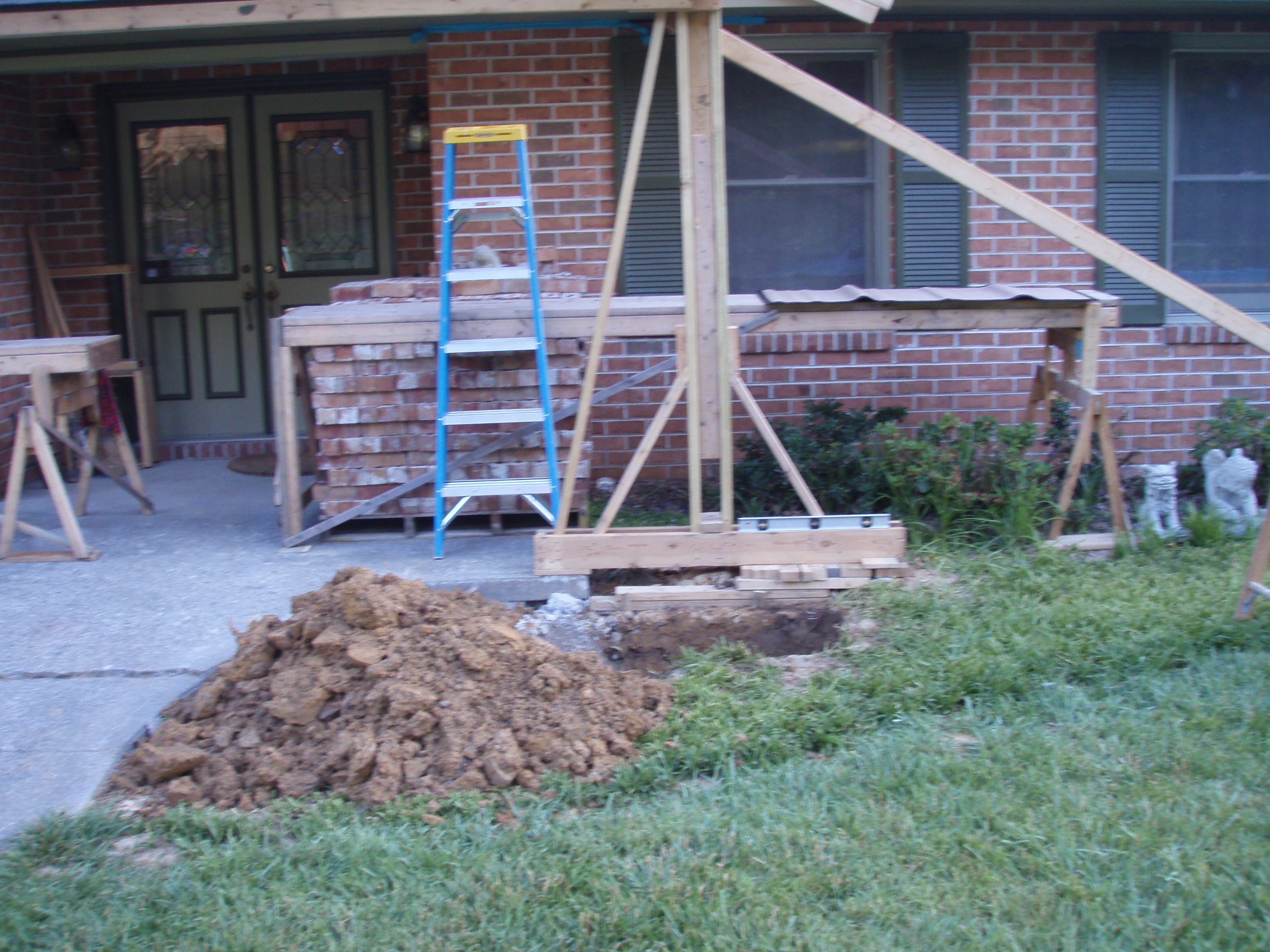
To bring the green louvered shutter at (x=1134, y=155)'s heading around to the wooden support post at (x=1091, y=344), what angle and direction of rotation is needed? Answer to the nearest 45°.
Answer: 0° — it already faces it
